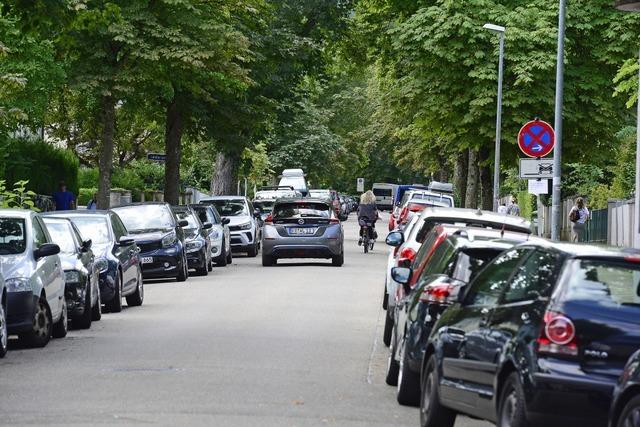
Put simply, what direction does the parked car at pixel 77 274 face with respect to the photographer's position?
facing the viewer and to the left of the viewer

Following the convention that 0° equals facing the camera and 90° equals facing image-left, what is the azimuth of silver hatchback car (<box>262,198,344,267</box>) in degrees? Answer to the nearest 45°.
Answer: approximately 180°

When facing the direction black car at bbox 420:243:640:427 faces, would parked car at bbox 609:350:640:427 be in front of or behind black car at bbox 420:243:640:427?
behind

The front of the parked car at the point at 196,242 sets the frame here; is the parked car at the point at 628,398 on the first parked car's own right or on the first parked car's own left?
on the first parked car's own left

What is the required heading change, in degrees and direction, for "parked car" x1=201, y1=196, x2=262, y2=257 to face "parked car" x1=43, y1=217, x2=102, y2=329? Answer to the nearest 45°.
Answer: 0° — it already faces it

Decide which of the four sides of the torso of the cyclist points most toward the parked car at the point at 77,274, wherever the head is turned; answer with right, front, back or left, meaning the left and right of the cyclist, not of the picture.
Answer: back

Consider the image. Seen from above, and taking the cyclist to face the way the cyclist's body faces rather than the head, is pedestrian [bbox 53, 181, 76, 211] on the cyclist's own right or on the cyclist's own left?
on the cyclist's own left

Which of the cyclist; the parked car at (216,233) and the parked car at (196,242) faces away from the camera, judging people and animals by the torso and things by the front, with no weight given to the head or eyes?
the cyclist

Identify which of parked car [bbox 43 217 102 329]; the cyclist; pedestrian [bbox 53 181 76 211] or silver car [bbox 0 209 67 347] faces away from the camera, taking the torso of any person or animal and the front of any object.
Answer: the cyclist

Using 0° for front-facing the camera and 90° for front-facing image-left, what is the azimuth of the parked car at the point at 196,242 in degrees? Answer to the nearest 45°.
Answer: approximately 45°

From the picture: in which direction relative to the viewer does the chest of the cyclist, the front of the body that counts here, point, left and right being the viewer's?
facing away from the viewer

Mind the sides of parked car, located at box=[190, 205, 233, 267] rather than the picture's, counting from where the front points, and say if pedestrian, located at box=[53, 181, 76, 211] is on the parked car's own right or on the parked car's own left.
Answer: on the parked car's own right
